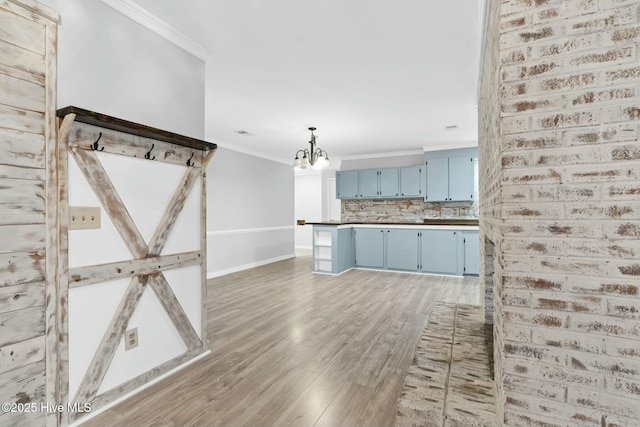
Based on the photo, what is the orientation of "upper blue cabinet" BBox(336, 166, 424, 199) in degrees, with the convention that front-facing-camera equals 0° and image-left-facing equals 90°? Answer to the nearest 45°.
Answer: approximately 0°

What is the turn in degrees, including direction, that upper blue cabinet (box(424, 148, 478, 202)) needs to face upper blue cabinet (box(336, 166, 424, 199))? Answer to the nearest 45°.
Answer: approximately 90° to its right

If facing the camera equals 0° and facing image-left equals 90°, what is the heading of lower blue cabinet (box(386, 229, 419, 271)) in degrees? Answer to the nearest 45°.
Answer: approximately 0°

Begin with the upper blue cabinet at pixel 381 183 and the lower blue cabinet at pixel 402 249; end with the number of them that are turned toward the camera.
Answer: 2

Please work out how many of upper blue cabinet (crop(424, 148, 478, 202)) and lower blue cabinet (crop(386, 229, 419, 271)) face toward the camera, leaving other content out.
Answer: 2
